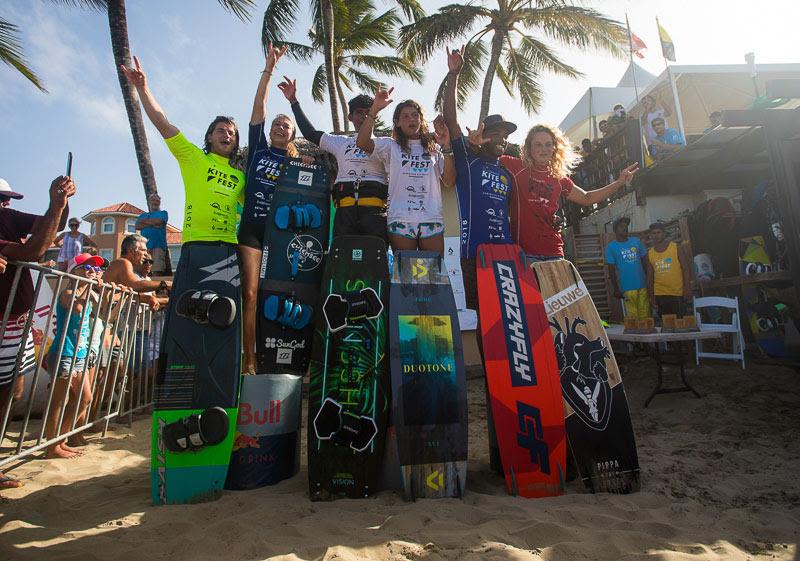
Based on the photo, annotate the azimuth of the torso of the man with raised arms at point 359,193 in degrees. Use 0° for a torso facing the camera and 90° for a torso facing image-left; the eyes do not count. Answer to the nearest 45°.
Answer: approximately 0°

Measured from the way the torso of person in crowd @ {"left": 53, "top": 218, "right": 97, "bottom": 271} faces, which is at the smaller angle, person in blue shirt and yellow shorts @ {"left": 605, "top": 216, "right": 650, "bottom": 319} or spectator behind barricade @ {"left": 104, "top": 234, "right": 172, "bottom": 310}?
the spectator behind barricade

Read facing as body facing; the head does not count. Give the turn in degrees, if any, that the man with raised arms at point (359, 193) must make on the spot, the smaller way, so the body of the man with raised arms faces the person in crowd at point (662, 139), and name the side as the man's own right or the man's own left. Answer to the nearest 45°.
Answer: approximately 135° to the man's own left

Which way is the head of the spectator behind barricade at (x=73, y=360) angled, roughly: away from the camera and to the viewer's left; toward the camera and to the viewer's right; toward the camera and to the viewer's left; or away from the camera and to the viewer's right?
toward the camera and to the viewer's right

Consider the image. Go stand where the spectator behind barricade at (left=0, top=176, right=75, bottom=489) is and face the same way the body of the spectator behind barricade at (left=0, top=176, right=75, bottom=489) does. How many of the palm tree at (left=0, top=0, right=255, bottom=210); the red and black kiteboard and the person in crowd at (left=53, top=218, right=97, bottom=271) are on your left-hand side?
2

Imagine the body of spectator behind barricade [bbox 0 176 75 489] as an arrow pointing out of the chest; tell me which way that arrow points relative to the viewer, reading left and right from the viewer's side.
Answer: facing to the right of the viewer

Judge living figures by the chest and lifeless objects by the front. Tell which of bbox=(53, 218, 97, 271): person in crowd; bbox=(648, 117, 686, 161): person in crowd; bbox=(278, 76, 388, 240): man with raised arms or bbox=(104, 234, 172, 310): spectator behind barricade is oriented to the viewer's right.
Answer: the spectator behind barricade

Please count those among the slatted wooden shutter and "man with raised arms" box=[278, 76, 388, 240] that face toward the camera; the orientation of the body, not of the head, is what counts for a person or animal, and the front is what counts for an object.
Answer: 2

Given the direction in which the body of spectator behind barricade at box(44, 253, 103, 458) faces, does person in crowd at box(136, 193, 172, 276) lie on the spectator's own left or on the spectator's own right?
on the spectator's own left
